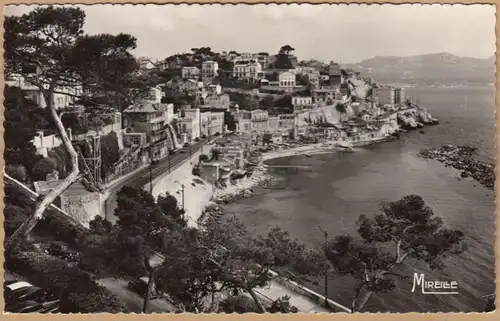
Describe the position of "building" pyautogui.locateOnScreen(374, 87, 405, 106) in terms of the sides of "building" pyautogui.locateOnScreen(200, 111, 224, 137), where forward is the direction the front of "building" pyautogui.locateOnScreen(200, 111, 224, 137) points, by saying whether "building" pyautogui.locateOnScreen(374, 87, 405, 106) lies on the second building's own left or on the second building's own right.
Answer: on the second building's own left

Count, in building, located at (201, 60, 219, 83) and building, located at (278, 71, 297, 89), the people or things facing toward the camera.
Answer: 2

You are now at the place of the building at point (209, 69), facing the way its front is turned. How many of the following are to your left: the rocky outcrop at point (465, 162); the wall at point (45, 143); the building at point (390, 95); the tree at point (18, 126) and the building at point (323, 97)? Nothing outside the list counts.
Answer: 3

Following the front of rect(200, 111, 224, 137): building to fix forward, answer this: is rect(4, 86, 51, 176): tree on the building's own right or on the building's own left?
on the building's own right
